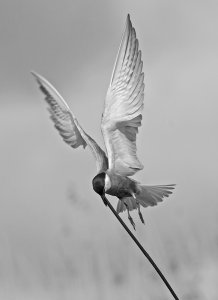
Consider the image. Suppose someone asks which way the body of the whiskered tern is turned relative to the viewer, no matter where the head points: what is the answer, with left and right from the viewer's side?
facing the viewer and to the left of the viewer
